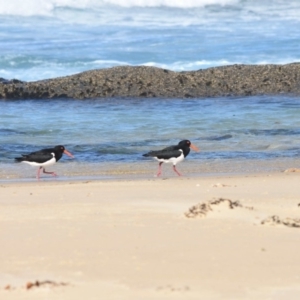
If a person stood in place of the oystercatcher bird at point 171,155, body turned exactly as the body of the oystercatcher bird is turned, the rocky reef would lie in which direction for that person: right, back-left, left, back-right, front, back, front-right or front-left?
left

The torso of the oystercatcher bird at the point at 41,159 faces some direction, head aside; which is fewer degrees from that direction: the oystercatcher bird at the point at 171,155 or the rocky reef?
the oystercatcher bird

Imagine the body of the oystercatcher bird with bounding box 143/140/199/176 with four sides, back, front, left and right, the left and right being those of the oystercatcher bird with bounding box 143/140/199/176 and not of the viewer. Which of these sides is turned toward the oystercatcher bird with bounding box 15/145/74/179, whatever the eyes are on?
back

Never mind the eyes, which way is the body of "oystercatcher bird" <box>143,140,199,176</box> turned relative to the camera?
to the viewer's right

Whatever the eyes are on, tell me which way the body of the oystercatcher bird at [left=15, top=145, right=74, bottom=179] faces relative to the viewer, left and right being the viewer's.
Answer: facing to the right of the viewer

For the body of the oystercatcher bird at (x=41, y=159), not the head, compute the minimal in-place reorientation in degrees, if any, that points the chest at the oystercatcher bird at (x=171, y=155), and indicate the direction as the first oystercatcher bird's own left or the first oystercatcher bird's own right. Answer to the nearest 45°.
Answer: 0° — it already faces it

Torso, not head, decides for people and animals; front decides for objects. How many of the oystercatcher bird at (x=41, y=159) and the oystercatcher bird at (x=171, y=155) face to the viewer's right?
2
